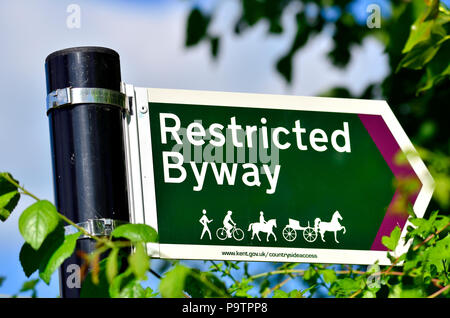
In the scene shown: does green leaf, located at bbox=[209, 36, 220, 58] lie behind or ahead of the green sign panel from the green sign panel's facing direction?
behind

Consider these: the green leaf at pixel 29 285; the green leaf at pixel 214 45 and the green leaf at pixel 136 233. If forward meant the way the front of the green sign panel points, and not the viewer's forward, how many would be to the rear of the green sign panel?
1

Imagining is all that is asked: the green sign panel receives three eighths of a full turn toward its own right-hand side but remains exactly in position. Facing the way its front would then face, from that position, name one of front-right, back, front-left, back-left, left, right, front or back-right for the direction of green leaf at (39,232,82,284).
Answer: left

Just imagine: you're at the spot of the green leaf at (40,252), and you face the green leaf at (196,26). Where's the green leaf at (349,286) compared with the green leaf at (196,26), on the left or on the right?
right

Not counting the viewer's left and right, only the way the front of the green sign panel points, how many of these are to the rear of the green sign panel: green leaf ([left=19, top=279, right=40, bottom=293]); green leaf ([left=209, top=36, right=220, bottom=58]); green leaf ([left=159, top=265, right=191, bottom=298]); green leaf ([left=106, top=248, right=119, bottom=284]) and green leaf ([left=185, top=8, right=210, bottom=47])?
2

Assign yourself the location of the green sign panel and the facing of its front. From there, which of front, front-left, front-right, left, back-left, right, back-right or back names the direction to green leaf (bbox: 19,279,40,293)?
front-right

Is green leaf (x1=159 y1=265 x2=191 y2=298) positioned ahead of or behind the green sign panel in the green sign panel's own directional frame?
ahead

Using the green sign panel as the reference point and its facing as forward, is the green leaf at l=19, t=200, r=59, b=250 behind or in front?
in front

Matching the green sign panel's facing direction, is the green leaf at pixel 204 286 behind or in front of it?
in front

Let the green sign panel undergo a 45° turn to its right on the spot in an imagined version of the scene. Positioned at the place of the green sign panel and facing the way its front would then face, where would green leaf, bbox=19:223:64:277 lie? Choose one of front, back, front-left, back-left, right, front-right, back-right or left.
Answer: front

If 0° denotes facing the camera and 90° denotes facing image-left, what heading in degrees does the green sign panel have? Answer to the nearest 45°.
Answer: approximately 0°

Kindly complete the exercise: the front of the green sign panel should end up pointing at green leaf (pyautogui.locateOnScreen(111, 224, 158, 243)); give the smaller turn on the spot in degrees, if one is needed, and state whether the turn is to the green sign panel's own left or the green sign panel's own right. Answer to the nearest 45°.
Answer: approximately 45° to the green sign panel's own right

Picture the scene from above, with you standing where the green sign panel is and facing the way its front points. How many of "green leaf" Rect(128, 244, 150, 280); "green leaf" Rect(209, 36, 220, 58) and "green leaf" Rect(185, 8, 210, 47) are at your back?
2
